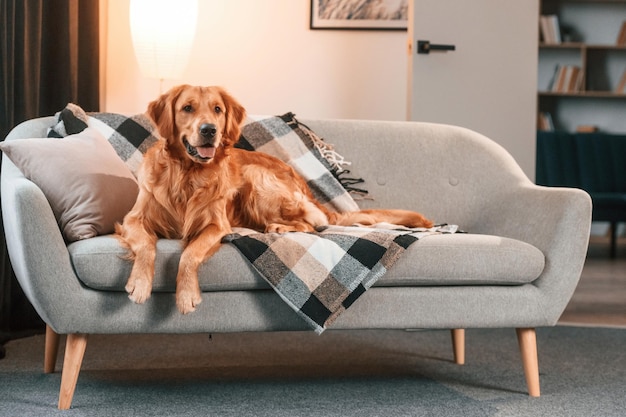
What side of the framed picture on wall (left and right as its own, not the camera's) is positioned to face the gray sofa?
front

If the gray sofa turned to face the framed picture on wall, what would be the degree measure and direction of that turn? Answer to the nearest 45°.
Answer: approximately 180°

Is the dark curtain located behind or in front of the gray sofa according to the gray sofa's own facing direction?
behind

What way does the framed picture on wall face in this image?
toward the camera

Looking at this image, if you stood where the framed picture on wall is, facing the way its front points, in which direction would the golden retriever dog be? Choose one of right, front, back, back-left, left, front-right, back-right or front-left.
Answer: front

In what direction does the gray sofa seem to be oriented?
toward the camera

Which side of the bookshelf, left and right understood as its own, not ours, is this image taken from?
front

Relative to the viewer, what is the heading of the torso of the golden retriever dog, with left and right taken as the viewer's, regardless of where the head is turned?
facing the viewer and to the left of the viewer
